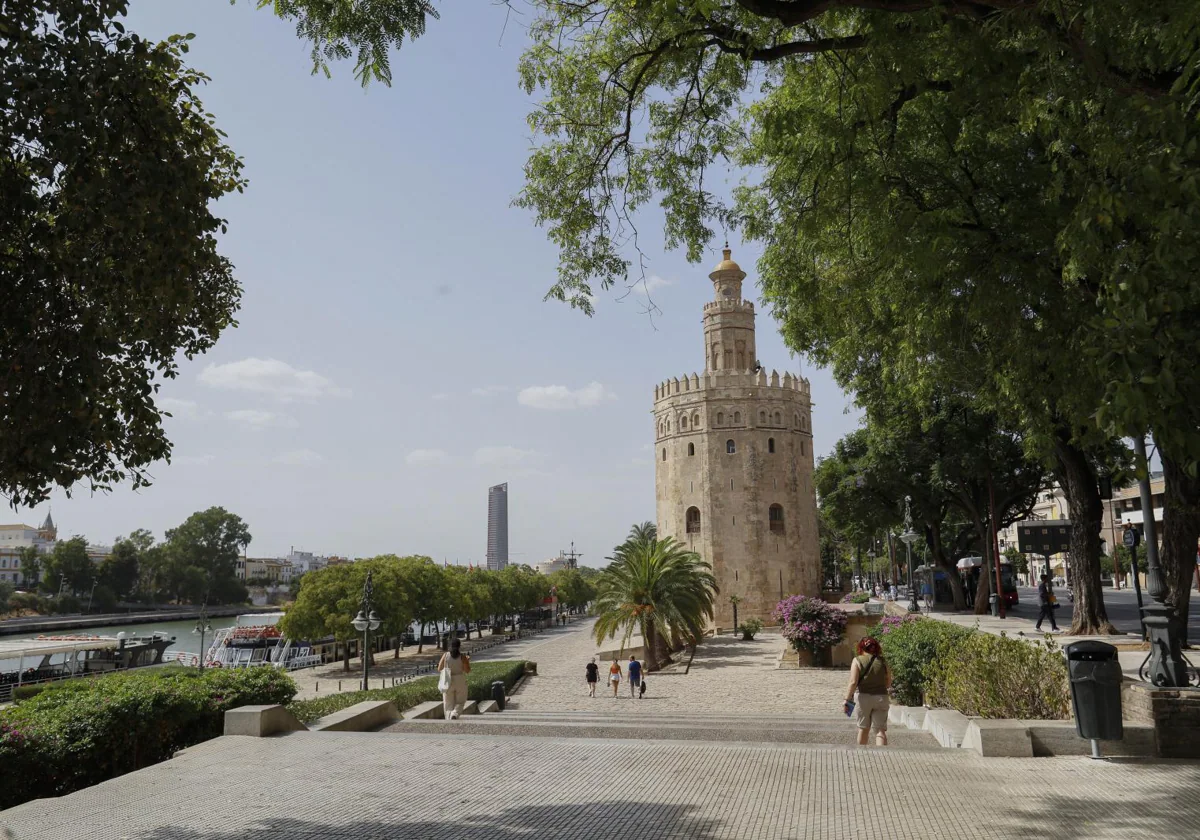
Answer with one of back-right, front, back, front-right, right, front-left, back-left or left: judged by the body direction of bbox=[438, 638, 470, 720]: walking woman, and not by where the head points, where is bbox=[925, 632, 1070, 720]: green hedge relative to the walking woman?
back-right

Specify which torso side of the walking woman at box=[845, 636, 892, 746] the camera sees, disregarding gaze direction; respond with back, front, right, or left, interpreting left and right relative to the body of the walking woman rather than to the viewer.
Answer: back

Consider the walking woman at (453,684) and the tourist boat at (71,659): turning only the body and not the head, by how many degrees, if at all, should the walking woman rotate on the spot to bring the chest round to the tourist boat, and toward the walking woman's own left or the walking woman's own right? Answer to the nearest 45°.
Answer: approximately 45° to the walking woman's own left

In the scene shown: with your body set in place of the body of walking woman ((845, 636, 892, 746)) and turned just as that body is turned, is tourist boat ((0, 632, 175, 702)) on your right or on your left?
on your left

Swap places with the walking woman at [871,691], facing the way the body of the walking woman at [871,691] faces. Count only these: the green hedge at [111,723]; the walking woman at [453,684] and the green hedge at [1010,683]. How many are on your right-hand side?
1

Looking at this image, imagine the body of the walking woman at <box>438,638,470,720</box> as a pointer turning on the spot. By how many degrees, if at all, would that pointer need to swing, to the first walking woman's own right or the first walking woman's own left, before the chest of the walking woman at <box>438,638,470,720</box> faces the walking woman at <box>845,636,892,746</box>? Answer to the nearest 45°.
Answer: approximately 135° to the first walking woman's own right

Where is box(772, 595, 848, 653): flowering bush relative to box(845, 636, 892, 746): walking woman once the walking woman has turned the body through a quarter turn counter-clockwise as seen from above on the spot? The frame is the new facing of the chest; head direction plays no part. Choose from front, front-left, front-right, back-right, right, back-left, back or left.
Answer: right

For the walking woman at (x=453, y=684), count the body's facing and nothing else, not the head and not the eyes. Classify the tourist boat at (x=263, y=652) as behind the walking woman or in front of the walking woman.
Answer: in front

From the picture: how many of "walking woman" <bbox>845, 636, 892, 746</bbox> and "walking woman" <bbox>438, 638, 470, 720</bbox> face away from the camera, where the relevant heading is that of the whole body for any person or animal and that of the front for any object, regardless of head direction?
2

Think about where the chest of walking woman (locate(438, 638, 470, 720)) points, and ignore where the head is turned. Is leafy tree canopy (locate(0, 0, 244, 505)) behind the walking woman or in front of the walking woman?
behind

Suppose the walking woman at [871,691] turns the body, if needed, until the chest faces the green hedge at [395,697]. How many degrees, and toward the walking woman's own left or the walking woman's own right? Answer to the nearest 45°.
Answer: approximately 45° to the walking woman's own left

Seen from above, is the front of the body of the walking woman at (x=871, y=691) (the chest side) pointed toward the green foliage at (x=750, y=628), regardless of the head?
yes

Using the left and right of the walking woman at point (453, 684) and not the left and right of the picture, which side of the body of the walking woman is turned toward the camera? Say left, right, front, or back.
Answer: back

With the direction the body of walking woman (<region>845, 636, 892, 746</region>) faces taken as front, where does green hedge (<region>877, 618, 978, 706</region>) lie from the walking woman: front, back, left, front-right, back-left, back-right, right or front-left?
front

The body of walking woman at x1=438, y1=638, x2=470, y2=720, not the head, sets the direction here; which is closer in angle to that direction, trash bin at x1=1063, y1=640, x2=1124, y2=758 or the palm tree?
the palm tree

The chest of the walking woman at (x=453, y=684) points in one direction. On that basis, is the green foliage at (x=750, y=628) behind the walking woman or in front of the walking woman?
in front

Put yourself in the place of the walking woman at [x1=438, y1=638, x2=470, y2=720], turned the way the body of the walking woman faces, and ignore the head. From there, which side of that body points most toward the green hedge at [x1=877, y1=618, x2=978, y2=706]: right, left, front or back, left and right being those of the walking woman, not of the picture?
right
